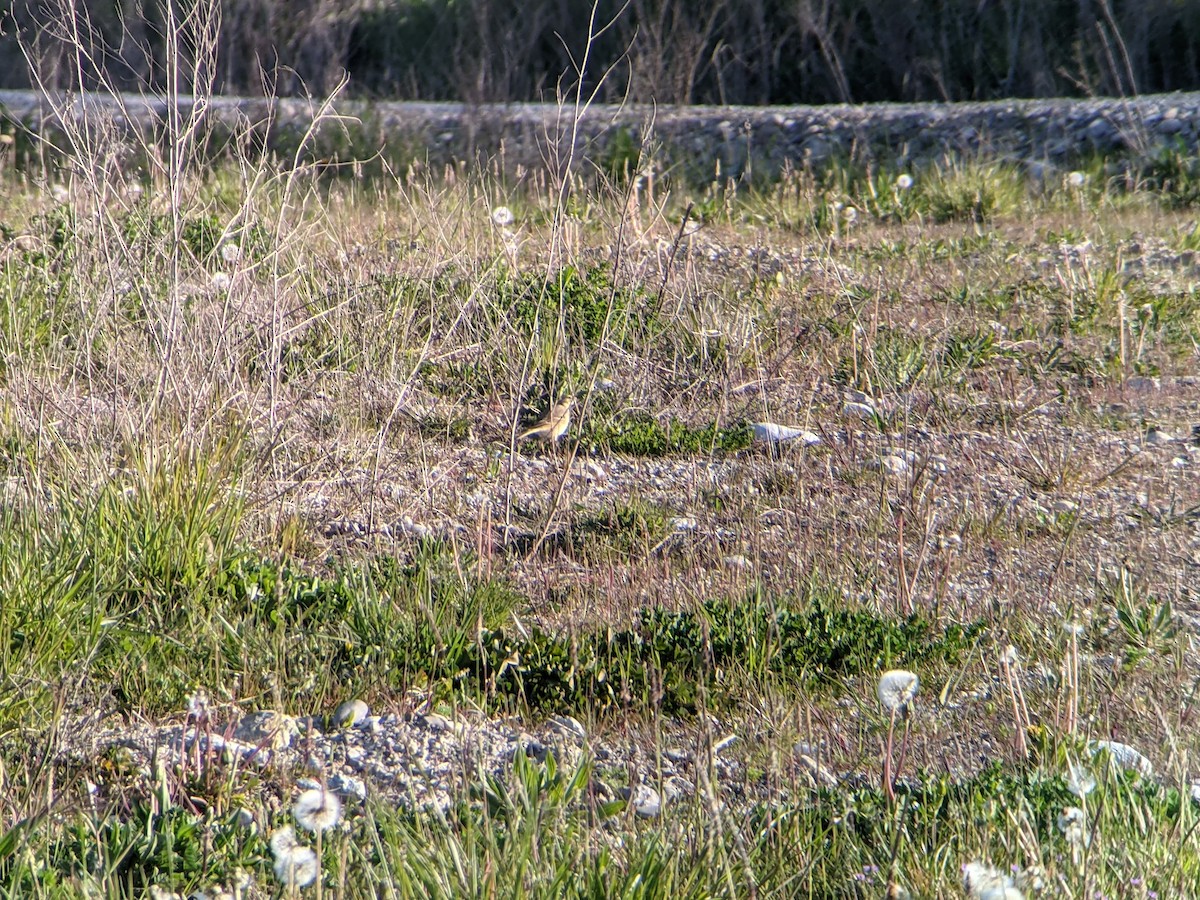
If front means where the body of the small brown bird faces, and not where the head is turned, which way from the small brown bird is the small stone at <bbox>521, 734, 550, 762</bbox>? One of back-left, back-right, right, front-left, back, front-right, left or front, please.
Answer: right

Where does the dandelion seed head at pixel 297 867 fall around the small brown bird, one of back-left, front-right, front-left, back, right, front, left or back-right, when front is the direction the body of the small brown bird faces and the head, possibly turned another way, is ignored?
right

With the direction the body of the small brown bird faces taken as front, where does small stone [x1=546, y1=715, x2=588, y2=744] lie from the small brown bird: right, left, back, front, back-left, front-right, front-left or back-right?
right

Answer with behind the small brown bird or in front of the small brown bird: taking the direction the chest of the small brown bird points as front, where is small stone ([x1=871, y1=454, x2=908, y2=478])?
in front

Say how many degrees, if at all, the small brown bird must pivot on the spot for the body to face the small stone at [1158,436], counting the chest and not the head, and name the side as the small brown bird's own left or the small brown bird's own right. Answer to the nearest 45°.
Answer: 0° — it already faces it

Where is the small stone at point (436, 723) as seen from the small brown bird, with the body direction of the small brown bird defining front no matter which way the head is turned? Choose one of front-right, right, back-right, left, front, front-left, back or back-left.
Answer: right

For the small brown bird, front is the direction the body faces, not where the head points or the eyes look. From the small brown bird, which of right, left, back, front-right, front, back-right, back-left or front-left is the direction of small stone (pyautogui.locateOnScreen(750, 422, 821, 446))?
front

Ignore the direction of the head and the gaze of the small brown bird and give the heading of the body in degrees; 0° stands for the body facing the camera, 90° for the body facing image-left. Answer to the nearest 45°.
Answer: approximately 270°

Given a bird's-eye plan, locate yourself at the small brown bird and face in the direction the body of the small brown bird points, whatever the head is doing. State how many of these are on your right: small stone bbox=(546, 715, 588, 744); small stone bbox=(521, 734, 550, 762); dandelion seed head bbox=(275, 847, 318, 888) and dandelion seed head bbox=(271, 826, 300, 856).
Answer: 4

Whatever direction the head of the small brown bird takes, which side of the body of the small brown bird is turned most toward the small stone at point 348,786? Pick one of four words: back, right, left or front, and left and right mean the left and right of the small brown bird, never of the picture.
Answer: right

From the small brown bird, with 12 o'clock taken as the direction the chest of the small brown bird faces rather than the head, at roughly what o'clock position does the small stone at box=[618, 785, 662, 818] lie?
The small stone is roughly at 3 o'clock from the small brown bird.

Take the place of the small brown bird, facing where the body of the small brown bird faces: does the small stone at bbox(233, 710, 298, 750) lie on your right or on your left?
on your right

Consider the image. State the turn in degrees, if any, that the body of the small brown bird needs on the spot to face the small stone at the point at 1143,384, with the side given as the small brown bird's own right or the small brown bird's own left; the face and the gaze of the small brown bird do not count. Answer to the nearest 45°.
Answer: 0° — it already faces it

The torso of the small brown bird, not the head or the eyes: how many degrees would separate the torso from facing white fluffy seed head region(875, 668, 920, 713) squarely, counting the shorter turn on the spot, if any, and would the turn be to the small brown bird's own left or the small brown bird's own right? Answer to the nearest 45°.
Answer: approximately 90° to the small brown bird's own right
